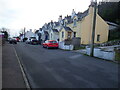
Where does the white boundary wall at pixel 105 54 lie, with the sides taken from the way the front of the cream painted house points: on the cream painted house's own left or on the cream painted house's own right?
on the cream painted house's own left

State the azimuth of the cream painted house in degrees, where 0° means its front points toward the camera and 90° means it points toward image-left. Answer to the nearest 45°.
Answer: approximately 45°

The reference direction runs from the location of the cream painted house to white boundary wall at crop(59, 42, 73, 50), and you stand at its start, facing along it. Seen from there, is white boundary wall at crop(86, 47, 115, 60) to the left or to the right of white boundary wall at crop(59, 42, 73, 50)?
left
